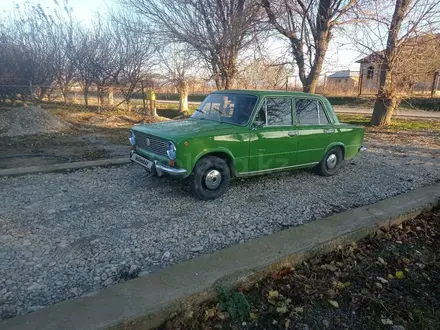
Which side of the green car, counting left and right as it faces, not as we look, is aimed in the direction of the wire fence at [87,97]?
right

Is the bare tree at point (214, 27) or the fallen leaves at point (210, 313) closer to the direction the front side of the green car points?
the fallen leaves

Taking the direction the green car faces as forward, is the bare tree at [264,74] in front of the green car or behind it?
behind

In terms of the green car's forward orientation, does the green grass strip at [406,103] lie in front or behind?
behind

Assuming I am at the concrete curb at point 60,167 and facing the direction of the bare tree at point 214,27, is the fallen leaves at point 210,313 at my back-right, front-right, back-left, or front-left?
back-right

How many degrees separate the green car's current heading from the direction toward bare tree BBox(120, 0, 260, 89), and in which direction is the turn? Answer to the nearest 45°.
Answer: approximately 135° to its right

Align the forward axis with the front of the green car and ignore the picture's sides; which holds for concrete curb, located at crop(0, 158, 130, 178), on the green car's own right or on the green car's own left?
on the green car's own right

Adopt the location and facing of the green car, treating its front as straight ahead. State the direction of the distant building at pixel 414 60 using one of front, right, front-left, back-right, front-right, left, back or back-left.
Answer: back

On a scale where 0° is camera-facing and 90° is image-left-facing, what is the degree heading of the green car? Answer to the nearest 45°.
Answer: approximately 45°

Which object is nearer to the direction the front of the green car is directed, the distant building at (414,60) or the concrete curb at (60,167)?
the concrete curb
